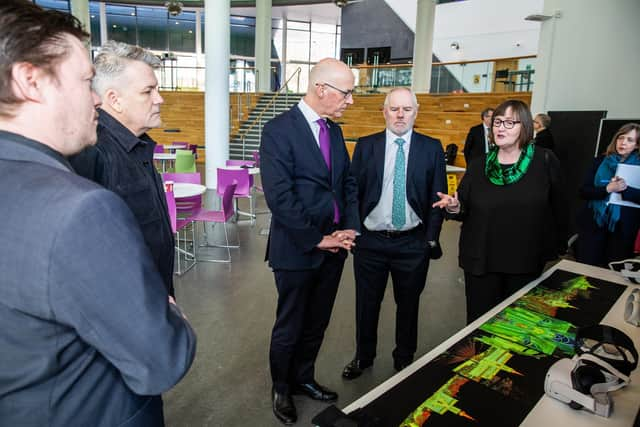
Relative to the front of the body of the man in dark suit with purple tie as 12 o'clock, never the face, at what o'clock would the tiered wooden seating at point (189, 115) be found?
The tiered wooden seating is roughly at 7 o'clock from the man in dark suit with purple tie.

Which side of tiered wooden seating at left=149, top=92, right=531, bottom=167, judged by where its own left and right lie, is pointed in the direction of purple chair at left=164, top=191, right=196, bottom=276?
front

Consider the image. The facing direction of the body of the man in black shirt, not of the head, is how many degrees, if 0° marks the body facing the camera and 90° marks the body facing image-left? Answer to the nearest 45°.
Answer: approximately 270°

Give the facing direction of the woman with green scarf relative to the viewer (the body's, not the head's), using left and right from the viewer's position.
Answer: facing the viewer and to the left of the viewer

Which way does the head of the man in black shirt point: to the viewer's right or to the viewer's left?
to the viewer's right

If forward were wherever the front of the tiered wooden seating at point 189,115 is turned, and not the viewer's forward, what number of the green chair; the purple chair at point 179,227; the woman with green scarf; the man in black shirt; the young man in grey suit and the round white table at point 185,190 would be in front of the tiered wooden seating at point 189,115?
6

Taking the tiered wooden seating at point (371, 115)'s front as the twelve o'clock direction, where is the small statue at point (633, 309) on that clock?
The small statue is roughly at 12 o'clock from the tiered wooden seating.

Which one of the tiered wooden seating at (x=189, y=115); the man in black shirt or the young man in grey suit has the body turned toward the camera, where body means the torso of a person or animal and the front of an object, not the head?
the tiered wooden seating

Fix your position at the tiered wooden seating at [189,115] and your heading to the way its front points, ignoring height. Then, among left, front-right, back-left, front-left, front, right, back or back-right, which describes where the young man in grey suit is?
front

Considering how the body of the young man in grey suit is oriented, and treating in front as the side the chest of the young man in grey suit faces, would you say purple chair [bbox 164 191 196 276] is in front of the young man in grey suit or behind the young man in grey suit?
in front

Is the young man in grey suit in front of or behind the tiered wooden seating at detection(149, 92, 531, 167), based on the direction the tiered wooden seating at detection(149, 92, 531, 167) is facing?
in front

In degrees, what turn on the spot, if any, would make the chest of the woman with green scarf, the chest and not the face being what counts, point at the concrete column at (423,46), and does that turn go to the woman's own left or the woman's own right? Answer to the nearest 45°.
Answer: approximately 135° to the woman's own right

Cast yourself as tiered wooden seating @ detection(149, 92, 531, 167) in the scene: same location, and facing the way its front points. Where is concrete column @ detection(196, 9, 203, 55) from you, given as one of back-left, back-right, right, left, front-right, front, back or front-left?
back-right

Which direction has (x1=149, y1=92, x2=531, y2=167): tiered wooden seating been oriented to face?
toward the camera

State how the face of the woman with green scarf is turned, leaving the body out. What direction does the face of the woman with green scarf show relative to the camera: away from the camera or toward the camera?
toward the camera

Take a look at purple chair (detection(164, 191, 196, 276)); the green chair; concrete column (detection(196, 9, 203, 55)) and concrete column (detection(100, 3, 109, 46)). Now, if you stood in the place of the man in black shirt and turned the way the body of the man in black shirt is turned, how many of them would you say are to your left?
4

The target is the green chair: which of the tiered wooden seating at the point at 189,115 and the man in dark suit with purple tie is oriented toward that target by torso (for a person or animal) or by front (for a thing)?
the tiered wooden seating

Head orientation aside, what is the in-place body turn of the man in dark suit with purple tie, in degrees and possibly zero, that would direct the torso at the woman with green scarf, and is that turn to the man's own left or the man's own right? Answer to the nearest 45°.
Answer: approximately 45° to the man's own left

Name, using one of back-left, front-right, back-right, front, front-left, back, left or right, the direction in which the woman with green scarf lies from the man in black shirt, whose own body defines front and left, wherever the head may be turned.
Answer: front

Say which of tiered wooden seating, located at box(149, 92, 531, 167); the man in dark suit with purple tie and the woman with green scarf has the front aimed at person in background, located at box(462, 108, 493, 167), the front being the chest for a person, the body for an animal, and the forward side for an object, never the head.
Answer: the tiered wooden seating
